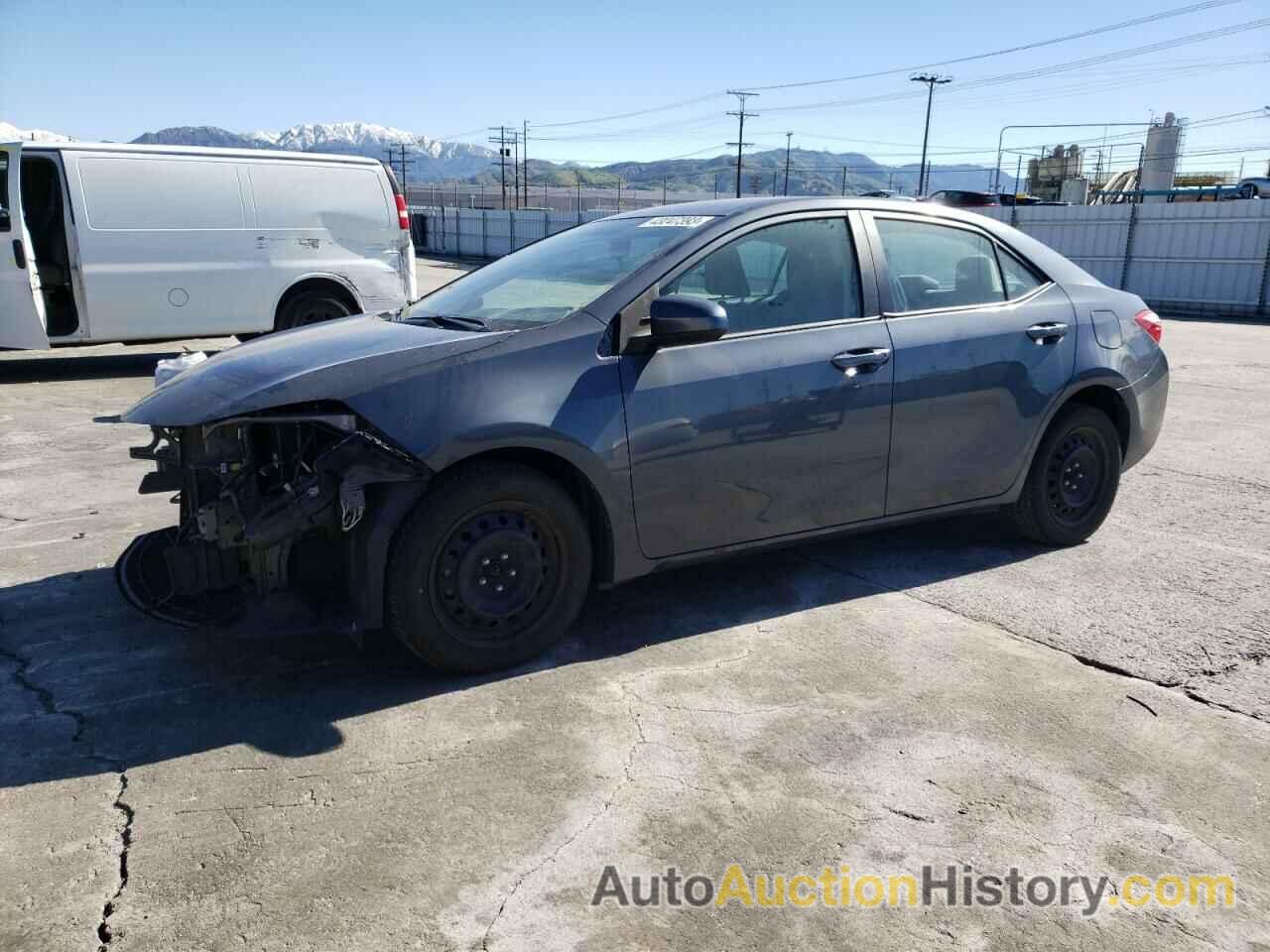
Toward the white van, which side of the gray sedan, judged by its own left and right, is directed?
right

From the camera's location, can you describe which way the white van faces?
facing to the left of the viewer

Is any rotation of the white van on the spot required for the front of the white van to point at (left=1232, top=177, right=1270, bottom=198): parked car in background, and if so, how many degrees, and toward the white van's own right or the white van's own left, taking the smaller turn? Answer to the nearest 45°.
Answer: approximately 135° to the white van's own right

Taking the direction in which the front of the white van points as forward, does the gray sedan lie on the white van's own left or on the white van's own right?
on the white van's own left

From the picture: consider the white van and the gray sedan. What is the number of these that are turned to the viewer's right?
0

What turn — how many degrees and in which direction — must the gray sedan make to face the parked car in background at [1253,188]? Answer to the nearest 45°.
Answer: approximately 180°
